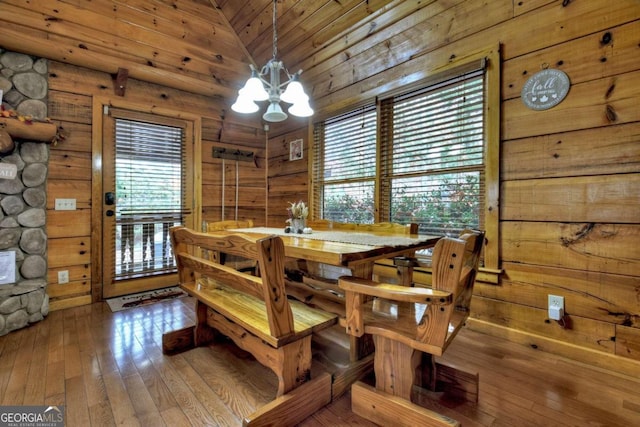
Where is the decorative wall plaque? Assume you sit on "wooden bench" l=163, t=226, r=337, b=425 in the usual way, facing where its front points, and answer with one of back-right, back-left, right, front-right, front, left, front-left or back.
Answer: front-right

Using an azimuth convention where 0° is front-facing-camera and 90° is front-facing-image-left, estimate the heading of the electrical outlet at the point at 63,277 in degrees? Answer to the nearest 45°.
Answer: approximately 0°

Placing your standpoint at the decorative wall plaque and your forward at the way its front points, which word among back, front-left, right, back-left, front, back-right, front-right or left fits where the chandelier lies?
front

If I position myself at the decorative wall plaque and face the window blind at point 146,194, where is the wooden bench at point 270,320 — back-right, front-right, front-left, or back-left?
front-left

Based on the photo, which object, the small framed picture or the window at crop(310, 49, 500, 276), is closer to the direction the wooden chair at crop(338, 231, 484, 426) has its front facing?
the small framed picture

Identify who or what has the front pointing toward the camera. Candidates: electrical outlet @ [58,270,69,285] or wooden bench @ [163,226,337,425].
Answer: the electrical outlet

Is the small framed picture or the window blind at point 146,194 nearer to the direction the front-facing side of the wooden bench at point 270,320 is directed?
the small framed picture

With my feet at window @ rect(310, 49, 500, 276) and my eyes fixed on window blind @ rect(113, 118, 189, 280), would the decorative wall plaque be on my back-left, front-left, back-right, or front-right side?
back-left

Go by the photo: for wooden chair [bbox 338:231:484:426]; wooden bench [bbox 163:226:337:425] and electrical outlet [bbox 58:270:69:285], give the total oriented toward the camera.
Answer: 1

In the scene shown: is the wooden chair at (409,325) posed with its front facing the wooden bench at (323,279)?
yes

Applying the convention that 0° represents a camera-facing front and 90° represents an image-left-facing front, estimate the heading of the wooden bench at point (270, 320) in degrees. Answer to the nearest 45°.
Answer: approximately 225°

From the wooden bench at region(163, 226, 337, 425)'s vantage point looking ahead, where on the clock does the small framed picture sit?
The small framed picture is roughly at 11 o'clock from the wooden bench.

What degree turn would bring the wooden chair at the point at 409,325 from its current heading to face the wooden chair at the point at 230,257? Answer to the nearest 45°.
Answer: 0° — it already faces it

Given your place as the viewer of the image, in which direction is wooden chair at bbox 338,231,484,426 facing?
facing away from the viewer and to the left of the viewer

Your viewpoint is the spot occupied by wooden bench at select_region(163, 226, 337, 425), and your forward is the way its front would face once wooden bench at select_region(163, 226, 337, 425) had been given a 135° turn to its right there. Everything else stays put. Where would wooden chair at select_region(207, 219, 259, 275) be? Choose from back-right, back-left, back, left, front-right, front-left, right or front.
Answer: back

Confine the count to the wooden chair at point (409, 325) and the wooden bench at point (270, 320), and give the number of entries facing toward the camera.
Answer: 0

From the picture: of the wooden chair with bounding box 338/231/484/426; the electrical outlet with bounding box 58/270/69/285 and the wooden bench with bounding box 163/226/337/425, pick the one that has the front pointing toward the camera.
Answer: the electrical outlet
